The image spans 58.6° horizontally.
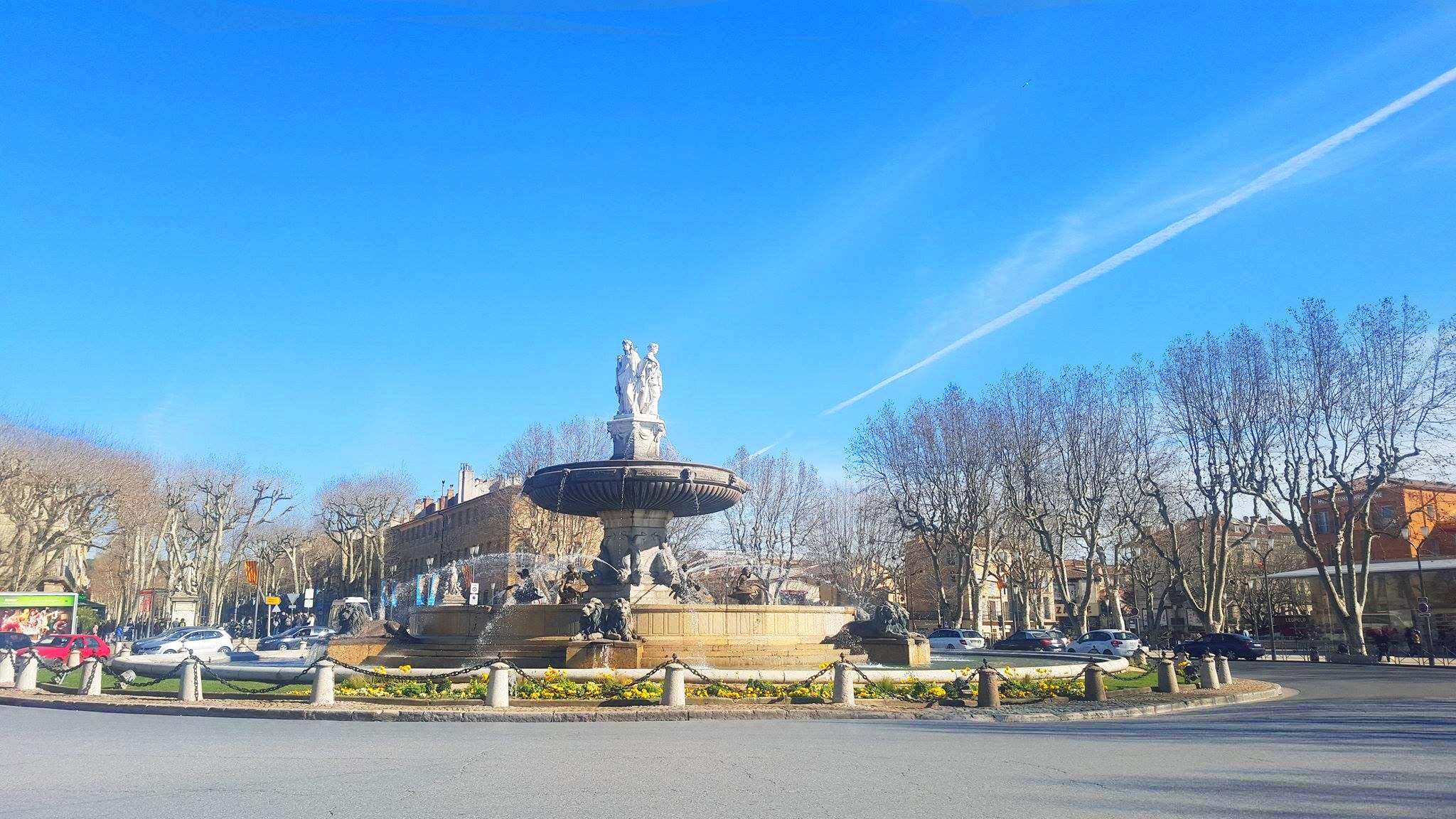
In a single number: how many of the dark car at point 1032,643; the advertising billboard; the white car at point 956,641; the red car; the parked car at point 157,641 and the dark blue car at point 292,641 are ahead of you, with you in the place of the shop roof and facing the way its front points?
6

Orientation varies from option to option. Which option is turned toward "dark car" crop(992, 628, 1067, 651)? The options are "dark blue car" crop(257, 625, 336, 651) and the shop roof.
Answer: the shop roof

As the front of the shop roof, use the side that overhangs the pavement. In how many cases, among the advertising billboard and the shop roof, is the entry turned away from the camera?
0

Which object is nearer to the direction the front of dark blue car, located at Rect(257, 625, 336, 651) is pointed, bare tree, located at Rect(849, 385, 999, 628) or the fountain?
the fountain

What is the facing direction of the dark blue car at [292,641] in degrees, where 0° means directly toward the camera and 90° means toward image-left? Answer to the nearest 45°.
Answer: approximately 45°

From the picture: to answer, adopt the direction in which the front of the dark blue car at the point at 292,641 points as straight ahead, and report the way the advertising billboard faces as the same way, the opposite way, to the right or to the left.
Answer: to the left

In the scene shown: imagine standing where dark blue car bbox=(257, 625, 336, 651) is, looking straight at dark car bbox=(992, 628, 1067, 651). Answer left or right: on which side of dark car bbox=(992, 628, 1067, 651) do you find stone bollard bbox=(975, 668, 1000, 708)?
right

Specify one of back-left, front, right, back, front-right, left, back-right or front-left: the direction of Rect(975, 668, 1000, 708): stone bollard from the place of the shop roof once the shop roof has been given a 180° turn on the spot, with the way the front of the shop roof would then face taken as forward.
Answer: back-right

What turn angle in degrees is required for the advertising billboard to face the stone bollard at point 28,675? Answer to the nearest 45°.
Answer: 0° — it already faces it

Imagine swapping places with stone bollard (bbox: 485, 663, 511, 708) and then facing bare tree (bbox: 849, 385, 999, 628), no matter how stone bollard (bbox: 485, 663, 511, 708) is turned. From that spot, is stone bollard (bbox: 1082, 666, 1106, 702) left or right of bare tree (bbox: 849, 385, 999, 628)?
right

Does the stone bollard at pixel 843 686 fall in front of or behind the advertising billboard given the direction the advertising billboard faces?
in front

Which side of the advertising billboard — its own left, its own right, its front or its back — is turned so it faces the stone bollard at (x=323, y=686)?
front
